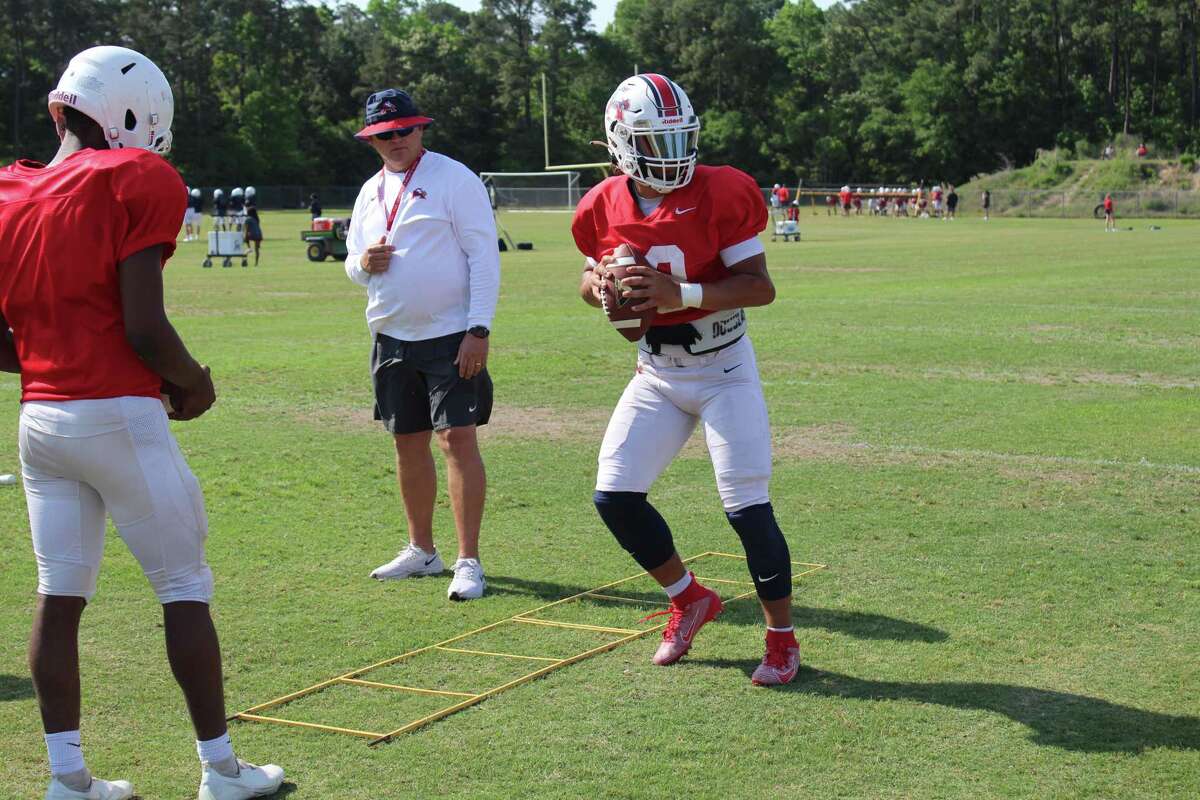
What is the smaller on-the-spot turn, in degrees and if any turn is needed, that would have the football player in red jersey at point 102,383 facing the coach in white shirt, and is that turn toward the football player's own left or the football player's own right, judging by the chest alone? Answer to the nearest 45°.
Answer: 0° — they already face them

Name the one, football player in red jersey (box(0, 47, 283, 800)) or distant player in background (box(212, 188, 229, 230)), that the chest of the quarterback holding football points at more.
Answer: the football player in red jersey

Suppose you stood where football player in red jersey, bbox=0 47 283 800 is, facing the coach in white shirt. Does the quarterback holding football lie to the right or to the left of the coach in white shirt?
right

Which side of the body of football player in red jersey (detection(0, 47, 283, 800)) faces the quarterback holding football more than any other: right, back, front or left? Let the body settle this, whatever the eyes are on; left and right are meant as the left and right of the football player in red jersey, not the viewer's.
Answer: front

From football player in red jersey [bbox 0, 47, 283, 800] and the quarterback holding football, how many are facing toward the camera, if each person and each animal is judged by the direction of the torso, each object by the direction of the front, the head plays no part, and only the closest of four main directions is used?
1

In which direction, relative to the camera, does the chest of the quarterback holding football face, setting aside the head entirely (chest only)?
toward the camera

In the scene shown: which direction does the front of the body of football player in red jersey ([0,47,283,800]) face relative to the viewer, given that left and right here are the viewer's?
facing away from the viewer and to the right of the viewer

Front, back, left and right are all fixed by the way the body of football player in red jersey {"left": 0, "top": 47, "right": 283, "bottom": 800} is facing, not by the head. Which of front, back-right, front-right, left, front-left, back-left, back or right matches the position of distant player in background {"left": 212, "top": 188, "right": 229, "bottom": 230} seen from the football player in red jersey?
front-left

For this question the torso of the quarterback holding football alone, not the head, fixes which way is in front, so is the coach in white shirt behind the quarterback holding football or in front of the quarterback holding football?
behind

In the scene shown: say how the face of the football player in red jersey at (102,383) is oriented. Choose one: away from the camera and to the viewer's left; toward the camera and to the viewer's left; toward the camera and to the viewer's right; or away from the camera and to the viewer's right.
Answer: away from the camera and to the viewer's right

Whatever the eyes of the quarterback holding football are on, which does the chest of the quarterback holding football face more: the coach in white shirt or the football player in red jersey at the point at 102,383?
the football player in red jersey
